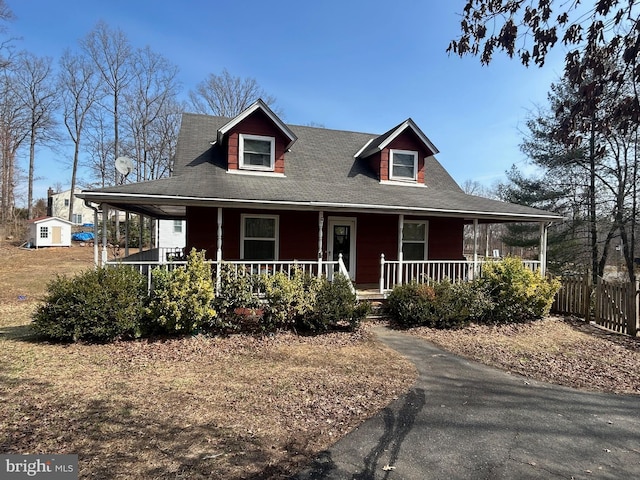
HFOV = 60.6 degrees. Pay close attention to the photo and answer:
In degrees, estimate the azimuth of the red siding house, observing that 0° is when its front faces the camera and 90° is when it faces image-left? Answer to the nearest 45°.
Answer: approximately 0°

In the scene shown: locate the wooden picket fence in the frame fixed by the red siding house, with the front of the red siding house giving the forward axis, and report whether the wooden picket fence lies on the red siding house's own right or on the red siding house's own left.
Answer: on the red siding house's own left

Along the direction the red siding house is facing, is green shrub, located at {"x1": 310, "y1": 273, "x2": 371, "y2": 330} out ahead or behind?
ahead

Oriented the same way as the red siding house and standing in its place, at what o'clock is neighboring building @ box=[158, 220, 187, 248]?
The neighboring building is roughly at 5 o'clock from the red siding house.

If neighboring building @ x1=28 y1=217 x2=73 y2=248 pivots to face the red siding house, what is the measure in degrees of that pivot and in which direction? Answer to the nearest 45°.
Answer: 0° — it already faces it

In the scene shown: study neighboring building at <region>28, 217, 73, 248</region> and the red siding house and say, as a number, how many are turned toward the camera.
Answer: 2

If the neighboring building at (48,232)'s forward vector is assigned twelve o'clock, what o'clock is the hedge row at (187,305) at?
The hedge row is roughly at 12 o'clock from the neighboring building.

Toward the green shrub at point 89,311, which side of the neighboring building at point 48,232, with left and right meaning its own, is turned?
front

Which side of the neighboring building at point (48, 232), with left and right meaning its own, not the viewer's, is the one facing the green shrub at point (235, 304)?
front

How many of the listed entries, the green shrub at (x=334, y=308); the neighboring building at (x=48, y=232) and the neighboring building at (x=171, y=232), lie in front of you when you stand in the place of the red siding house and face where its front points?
1

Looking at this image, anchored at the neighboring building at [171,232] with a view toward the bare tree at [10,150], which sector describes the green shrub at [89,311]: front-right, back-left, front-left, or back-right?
back-left

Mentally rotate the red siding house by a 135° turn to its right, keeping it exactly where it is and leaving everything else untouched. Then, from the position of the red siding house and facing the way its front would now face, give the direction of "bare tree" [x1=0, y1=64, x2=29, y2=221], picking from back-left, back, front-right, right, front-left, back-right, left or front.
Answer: front
